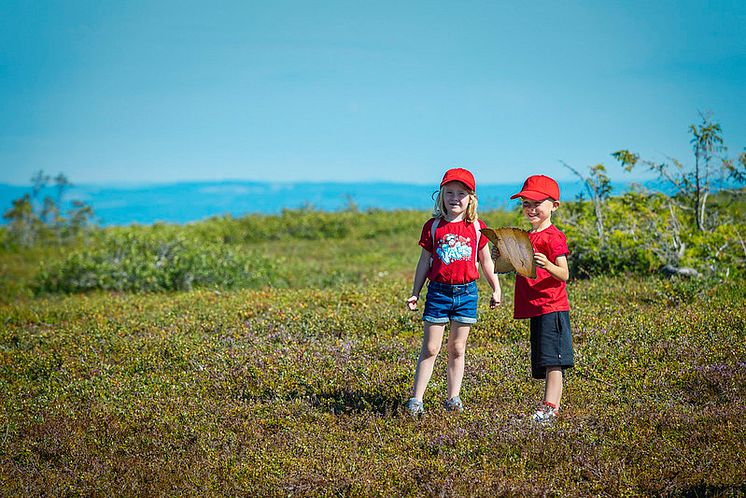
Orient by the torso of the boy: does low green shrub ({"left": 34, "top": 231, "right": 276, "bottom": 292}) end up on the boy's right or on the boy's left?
on the boy's right

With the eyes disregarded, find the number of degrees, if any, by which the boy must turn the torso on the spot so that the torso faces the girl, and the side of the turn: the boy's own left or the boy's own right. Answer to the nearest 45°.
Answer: approximately 45° to the boy's own right

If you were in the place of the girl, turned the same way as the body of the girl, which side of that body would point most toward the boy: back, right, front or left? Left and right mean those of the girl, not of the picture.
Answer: left

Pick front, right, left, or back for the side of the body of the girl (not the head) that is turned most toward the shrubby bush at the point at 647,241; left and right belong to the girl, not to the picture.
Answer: back

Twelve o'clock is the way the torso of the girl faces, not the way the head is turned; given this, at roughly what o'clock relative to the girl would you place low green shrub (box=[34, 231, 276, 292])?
The low green shrub is roughly at 5 o'clock from the girl.

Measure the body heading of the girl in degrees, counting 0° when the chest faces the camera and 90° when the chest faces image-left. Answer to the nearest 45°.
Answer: approximately 0°

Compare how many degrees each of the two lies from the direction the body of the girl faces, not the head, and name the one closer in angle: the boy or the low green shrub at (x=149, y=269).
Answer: the boy

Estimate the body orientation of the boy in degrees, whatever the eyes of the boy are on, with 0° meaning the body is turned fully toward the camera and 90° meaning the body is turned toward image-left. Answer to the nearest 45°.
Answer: approximately 45°
